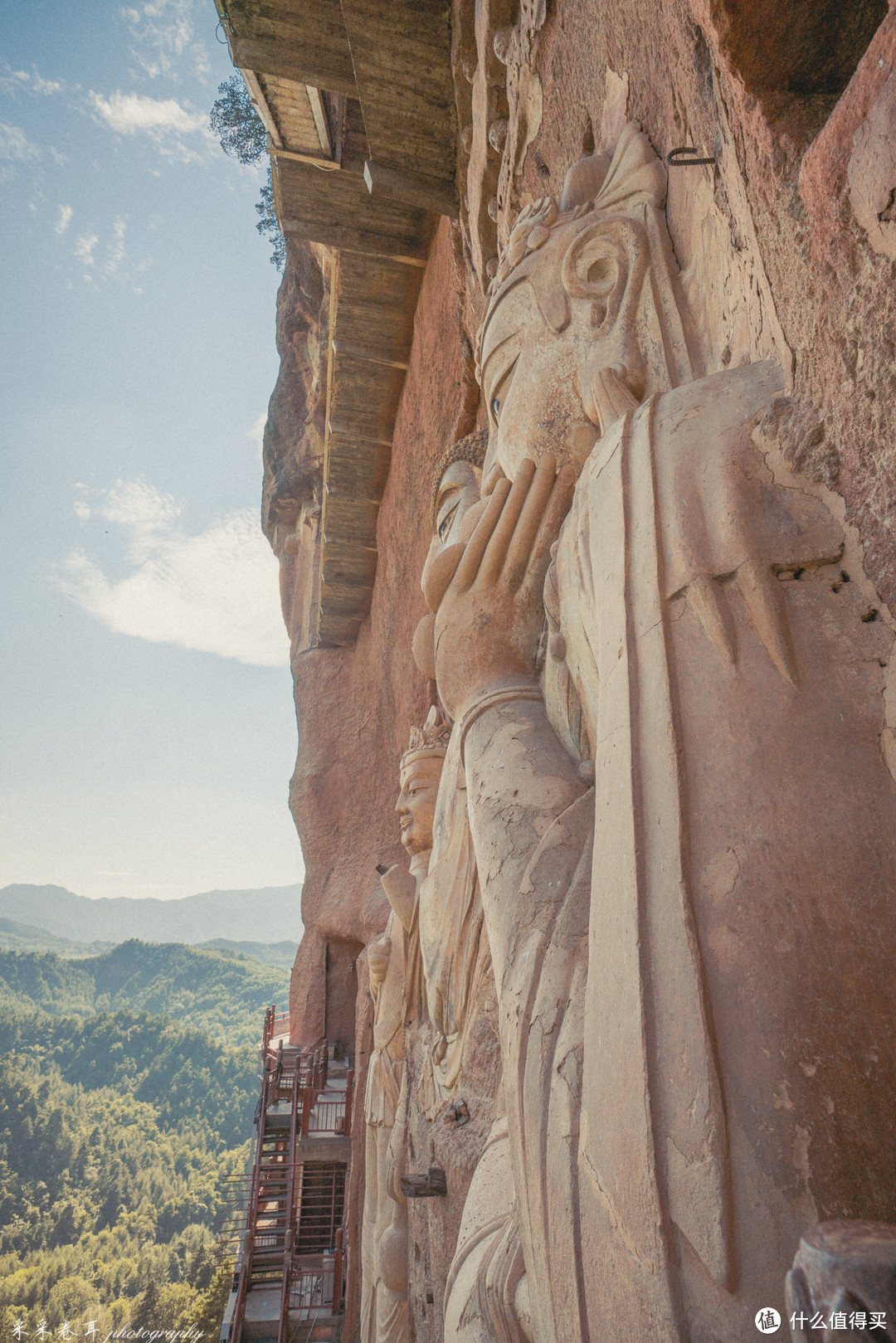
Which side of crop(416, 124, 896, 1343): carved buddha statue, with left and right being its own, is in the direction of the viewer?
left

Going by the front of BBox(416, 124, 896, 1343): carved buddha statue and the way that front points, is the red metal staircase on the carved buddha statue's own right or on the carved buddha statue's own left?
on the carved buddha statue's own right
